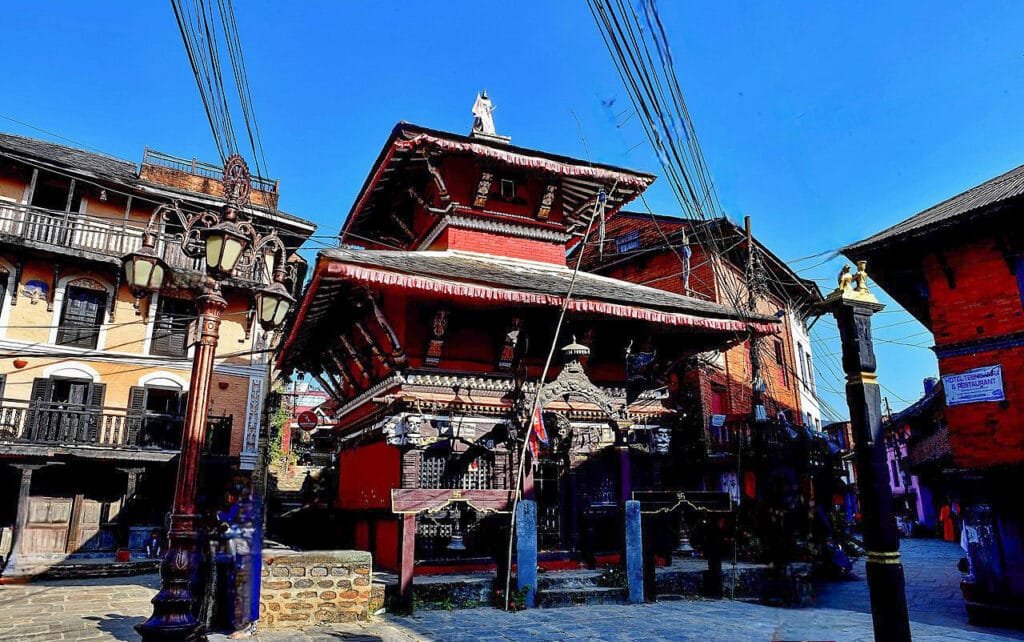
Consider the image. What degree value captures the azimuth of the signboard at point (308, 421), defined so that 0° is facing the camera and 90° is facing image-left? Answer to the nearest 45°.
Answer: approximately 0°

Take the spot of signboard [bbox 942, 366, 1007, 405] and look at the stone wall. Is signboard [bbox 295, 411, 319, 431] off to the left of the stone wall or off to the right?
right

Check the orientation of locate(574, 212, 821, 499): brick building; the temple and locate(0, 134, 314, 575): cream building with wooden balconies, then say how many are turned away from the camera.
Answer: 0

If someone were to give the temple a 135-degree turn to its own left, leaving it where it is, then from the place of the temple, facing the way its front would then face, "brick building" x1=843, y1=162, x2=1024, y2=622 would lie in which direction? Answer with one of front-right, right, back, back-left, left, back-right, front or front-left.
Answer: right

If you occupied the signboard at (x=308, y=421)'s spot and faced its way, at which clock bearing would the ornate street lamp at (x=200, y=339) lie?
The ornate street lamp is roughly at 12 o'clock from the signboard.

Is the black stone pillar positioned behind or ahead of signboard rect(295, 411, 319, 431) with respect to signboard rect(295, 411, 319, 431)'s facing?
ahead

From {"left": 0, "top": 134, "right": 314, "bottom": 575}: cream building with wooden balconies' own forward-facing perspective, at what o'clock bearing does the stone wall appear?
The stone wall is roughly at 1 o'clock from the cream building with wooden balconies.

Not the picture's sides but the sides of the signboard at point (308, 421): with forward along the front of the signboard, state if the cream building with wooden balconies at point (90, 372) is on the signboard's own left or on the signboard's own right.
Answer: on the signboard's own right

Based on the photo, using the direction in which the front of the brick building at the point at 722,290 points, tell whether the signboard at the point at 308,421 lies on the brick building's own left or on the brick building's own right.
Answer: on the brick building's own right

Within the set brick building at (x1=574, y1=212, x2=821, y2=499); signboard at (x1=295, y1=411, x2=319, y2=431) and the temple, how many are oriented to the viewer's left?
0

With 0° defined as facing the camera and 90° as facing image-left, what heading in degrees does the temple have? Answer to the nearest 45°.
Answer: approximately 315°

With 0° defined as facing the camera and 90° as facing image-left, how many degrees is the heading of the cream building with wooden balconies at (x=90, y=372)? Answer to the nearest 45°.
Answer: approximately 315°
